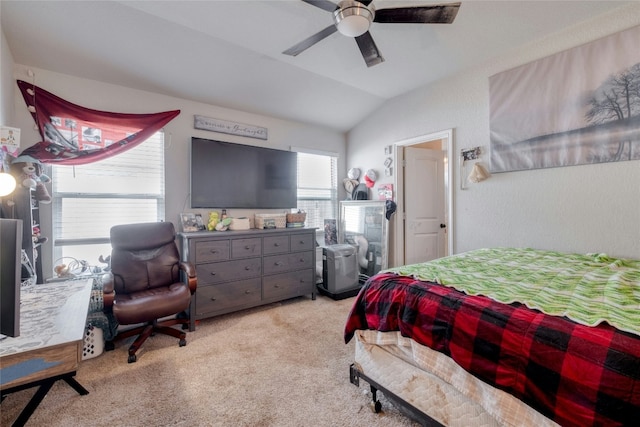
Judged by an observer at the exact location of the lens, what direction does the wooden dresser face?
facing the viewer and to the right of the viewer

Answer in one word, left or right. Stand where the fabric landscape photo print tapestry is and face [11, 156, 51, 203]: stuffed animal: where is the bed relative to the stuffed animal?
left

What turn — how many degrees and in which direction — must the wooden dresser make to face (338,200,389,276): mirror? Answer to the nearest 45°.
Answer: approximately 45° to its left

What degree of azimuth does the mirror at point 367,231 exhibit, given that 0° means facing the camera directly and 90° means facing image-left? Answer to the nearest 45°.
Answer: approximately 0°

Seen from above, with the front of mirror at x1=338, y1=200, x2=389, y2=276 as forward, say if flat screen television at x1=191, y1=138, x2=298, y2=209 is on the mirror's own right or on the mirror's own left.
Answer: on the mirror's own right

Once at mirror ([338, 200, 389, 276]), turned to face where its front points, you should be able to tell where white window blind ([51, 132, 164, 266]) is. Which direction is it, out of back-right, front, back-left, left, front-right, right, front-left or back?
front-right

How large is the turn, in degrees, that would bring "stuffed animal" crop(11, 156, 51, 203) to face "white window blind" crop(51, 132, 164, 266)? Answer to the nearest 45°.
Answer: approximately 90° to its left

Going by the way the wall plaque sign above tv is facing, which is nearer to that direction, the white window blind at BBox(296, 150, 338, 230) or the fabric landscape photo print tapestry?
the fabric landscape photo print tapestry

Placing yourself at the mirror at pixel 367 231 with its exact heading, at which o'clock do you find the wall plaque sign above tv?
The wall plaque sign above tv is roughly at 2 o'clock from the mirror.

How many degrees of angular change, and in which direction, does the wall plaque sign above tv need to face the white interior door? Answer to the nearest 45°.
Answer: approximately 45° to its left

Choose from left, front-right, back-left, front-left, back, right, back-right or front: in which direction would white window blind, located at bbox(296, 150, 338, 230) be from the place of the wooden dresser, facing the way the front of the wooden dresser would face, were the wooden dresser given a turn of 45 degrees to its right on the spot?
back-left
